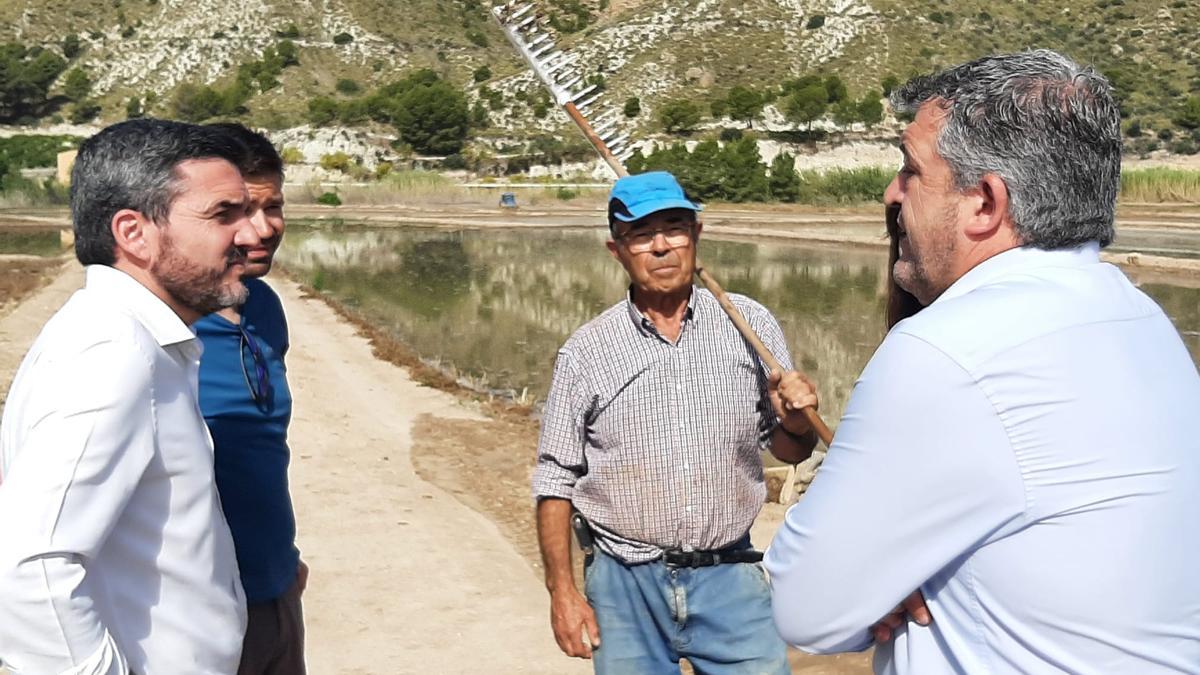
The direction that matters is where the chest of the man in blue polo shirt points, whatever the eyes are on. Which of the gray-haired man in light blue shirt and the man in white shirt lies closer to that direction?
the gray-haired man in light blue shirt

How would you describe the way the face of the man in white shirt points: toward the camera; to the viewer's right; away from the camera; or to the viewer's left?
to the viewer's right

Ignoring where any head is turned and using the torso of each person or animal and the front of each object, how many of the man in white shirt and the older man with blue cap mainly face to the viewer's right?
1

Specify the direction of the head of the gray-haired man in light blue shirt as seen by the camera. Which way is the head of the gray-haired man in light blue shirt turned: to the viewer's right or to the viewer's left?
to the viewer's left

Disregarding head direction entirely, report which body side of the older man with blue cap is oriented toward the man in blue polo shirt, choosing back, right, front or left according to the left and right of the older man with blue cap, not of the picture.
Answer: right

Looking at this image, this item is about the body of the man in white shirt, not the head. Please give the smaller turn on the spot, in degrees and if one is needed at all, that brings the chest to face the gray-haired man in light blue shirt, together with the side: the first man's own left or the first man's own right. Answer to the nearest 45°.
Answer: approximately 45° to the first man's own right

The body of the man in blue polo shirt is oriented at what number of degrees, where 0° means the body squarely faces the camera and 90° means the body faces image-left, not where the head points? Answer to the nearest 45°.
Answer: approximately 315°

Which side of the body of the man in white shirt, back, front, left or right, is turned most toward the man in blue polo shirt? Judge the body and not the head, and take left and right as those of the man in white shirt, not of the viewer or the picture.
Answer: left

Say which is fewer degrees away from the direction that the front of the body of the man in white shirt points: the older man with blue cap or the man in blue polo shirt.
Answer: the older man with blue cap

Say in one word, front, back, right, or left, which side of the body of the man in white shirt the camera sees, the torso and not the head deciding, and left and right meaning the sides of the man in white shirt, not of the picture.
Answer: right

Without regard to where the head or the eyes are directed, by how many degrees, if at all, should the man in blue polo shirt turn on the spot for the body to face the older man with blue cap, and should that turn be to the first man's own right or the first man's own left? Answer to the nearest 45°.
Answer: approximately 45° to the first man's own left

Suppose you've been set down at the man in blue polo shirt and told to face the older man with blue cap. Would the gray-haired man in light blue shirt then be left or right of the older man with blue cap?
right
